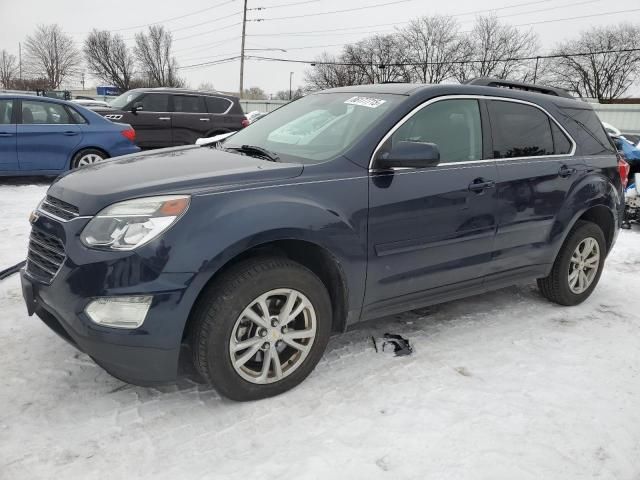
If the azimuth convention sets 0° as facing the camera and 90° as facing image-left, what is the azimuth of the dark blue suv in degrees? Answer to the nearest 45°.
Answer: approximately 45°

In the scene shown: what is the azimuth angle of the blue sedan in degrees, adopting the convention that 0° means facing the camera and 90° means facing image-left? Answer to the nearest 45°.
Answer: approximately 90°

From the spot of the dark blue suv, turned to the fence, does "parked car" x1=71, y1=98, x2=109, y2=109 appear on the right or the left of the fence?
left

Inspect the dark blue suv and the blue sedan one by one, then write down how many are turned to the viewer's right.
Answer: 0

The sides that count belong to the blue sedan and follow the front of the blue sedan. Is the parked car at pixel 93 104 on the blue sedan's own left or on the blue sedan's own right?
on the blue sedan's own right

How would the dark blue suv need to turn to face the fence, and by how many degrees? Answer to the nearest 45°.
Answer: approximately 180°

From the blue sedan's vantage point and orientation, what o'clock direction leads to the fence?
The fence is roughly at 5 o'clock from the blue sedan.
